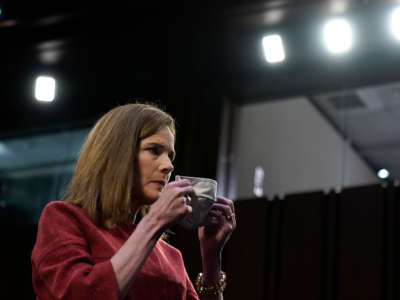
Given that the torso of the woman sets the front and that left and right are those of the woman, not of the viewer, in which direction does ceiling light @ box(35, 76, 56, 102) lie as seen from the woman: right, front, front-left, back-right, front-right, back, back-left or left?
back-left

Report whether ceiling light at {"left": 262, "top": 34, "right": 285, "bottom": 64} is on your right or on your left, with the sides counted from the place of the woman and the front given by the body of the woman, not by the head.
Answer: on your left

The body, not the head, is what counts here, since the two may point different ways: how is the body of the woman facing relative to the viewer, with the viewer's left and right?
facing the viewer and to the right of the viewer

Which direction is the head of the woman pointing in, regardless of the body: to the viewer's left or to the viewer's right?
to the viewer's right

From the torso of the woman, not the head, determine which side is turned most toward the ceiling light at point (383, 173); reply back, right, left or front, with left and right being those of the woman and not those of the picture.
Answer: left
